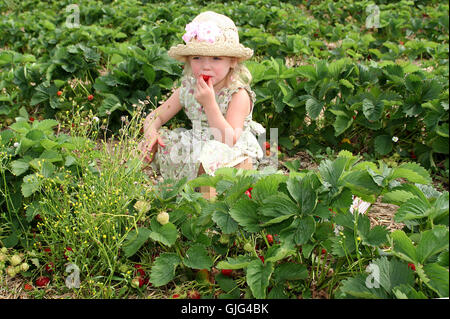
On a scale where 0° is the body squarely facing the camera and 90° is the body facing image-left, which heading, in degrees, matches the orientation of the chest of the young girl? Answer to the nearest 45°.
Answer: approximately 45°

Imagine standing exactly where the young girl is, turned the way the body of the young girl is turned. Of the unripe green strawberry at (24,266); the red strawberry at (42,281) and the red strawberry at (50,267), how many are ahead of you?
3

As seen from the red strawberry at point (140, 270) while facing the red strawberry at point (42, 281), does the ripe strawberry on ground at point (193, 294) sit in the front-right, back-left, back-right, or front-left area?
back-left

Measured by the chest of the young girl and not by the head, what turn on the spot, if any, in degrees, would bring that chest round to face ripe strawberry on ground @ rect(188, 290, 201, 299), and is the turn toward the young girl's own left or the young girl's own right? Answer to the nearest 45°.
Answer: approximately 45° to the young girl's own left

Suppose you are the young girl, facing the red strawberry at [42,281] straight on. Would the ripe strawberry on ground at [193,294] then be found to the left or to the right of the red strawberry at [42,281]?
left
